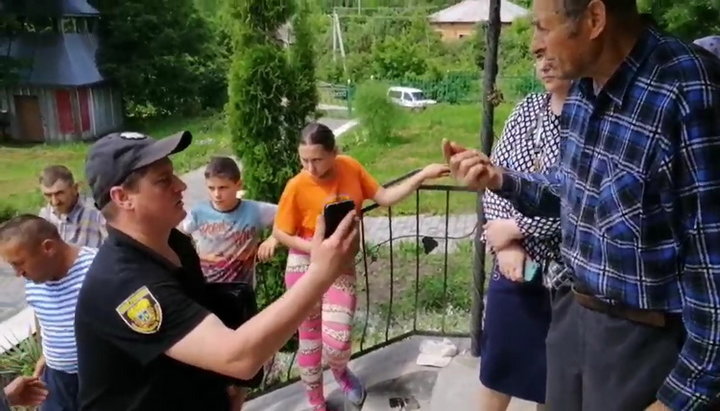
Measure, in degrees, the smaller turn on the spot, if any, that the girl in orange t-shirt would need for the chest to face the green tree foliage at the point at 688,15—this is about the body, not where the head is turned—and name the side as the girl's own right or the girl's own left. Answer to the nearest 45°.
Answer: approximately 135° to the girl's own left

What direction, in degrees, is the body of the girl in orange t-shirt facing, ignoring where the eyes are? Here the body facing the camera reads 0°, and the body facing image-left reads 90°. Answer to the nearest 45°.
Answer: approximately 0°

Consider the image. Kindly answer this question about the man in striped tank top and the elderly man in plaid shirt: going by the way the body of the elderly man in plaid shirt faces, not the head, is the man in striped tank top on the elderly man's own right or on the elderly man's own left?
on the elderly man's own right

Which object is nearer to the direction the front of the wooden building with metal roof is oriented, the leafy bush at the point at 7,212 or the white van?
the leafy bush

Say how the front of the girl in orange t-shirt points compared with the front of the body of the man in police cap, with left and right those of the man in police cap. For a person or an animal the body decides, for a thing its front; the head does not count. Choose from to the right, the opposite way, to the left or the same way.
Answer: to the right

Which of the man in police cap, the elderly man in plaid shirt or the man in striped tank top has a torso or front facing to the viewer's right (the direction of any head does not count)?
the man in police cap

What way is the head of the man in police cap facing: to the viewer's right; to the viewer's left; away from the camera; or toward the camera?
to the viewer's right

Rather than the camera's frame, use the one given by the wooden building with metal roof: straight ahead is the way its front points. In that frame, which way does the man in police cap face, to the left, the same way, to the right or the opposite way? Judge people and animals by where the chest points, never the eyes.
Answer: to the left

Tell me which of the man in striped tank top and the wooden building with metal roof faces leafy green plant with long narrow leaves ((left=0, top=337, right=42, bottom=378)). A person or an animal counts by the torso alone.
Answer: the wooden building with metal roof

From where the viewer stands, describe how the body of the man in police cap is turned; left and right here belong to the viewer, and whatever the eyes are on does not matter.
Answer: facing to the right of the viewer

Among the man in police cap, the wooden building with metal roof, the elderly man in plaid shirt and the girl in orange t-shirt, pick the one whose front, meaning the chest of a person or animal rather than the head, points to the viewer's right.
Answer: the man in police cap

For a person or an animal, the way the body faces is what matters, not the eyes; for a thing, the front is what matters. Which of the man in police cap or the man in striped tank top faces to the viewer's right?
the man in police cap

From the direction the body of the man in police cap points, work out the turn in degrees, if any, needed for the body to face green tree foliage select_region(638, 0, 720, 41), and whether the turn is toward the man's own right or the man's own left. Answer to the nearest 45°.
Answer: approximately 45° to the man's own left

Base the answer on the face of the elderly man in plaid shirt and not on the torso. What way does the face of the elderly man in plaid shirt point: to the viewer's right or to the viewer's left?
to the viewer's left
